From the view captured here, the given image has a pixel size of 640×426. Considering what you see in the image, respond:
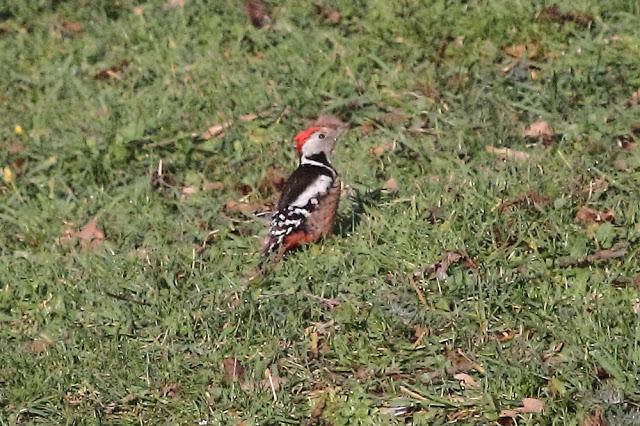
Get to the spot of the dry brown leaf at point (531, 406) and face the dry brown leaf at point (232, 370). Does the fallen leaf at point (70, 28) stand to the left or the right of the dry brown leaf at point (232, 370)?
right

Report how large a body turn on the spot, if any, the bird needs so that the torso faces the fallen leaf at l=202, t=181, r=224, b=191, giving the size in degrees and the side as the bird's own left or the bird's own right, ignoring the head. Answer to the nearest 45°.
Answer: approximately 135° to the bird's own left

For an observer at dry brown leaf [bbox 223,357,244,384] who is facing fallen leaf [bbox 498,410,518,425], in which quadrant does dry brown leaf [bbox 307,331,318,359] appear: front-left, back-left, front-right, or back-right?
front-left

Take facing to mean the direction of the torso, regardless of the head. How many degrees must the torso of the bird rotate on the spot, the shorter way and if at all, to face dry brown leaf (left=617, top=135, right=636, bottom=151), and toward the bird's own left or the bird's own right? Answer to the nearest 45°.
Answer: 0° — it already faces it

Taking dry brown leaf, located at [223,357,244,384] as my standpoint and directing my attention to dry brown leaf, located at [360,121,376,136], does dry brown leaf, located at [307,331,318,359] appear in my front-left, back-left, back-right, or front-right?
front-right

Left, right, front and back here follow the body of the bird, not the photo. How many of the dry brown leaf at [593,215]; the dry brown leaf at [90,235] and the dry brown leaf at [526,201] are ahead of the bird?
2

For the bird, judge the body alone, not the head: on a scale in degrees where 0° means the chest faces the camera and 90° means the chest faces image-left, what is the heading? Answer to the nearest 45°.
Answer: approximately 270°

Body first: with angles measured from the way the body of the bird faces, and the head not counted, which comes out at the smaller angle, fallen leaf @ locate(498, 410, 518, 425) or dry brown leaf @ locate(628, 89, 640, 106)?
the dry brown leaf

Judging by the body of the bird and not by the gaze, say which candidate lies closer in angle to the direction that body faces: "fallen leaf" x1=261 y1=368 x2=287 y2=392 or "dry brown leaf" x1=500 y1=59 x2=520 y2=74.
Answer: the dry brown leaf

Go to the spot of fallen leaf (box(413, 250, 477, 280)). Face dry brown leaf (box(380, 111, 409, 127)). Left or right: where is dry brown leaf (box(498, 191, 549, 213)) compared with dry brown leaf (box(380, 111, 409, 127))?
right

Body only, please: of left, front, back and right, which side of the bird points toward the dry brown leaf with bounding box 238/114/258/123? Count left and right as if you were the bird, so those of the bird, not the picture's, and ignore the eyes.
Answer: left

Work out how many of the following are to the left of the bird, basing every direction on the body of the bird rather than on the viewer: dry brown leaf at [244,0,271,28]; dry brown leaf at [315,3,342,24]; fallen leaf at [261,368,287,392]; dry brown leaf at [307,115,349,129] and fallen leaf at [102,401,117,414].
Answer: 3

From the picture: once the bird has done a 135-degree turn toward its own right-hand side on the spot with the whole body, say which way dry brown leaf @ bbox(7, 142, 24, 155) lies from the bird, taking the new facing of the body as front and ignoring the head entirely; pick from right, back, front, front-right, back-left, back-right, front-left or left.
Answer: right

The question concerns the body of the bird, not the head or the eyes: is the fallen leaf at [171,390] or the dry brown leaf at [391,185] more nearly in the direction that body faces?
the dry brown leaf

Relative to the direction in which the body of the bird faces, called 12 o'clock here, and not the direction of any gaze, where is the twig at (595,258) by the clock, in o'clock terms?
The twig is roughly at 1 o'clock from the bird.
